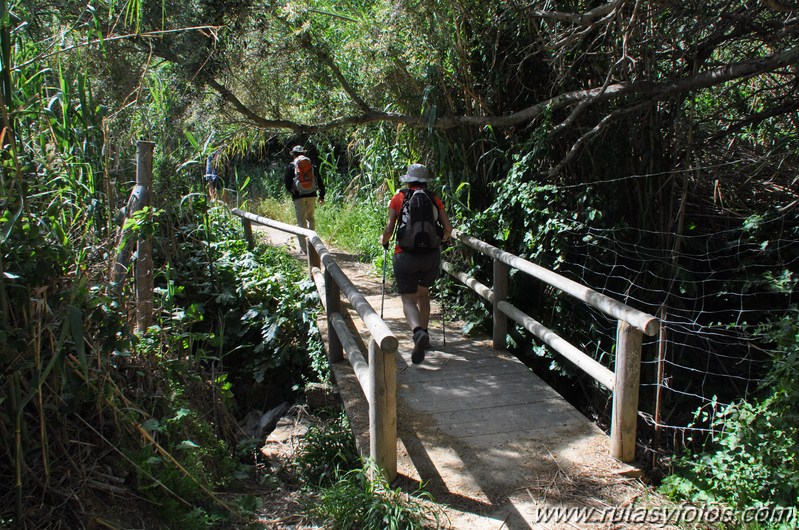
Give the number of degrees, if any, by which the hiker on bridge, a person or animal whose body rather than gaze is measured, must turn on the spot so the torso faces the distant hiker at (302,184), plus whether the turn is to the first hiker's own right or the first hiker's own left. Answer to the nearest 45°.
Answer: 0° — they already face them

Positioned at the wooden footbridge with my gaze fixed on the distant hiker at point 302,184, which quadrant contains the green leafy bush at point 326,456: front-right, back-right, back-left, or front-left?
back-left

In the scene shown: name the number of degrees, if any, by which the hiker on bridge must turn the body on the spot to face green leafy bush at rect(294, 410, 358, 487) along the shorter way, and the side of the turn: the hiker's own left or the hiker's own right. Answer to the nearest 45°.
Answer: approximately 135° to the hiker's own left

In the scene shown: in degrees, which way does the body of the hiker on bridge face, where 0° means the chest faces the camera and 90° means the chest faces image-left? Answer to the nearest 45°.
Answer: approximately 180°

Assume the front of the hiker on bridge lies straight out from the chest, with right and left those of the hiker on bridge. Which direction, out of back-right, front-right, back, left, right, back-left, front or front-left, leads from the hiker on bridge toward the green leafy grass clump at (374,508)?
back

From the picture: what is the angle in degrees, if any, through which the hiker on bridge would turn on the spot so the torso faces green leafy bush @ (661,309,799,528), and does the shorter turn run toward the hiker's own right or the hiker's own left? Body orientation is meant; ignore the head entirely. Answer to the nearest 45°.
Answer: approximately 135° to the hiker's own right

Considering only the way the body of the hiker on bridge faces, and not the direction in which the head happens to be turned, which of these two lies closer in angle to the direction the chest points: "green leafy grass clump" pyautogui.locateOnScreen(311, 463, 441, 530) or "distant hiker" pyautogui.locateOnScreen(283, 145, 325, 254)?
the distant hiker

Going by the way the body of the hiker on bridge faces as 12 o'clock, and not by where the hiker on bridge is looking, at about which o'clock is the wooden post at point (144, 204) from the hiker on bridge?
The wooden post is roughly at 8 o'clock from the hiker on bridge.
